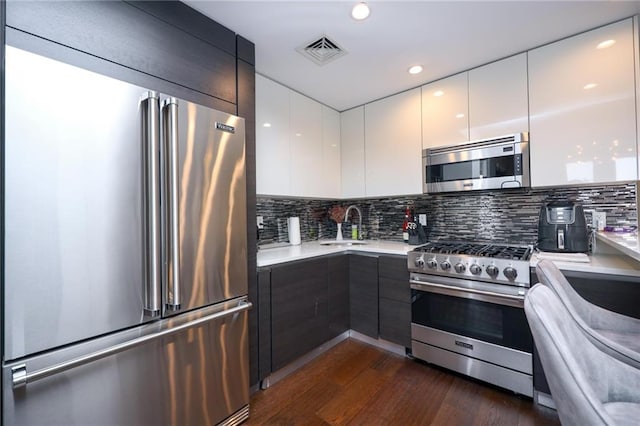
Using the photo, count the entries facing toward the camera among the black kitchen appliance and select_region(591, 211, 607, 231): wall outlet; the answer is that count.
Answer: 2

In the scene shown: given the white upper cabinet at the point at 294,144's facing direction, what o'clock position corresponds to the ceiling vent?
The ceiling vent is roughly at 1 o'clock from the white upper cabinet.

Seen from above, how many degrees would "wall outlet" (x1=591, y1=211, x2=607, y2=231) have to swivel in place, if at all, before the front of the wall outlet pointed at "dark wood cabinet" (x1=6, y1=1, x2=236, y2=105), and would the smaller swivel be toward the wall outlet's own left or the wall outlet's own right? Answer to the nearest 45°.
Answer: approximately 45° to the wall outlet's own right

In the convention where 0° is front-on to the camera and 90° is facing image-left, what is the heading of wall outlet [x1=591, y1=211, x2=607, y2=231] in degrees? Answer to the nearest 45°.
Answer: approximately 0°

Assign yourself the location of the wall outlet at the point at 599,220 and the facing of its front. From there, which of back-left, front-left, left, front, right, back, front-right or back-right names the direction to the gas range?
front-right

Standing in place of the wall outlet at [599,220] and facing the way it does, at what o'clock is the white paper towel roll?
The white paper towel roll is roughly at 2 o'clock from the wall outlet.

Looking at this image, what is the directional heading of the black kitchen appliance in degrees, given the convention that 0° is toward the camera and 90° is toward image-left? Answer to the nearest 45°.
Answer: approximately 0°
